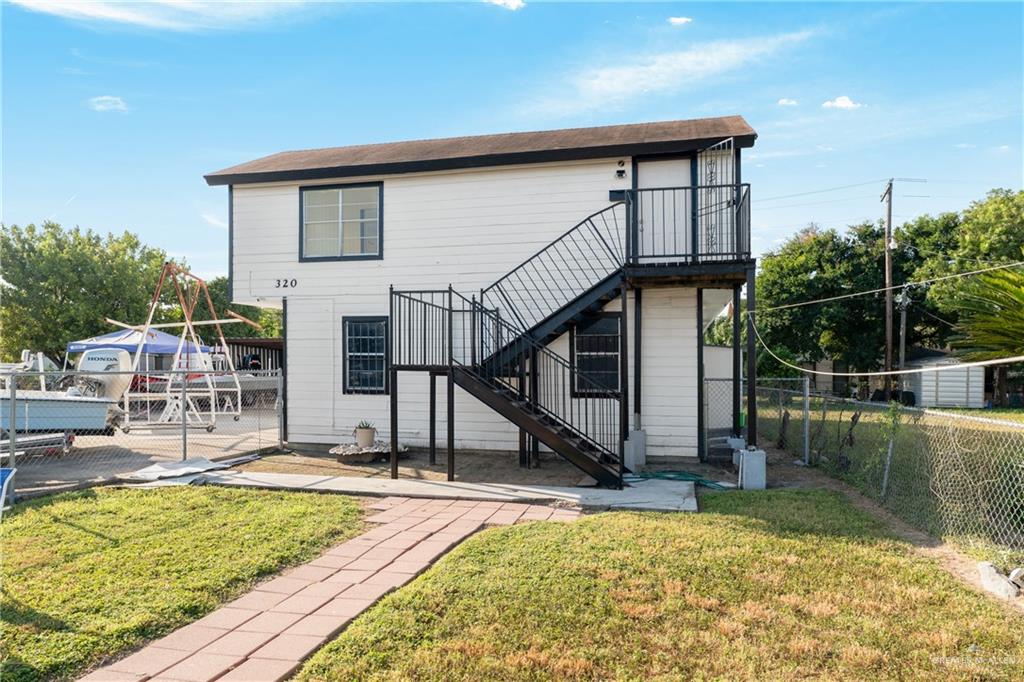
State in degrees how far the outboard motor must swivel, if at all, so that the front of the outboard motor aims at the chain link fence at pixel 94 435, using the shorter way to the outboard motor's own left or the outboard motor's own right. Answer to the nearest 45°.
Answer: approximately 90° to the outboard motor's own left

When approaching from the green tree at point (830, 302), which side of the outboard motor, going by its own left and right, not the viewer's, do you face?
back

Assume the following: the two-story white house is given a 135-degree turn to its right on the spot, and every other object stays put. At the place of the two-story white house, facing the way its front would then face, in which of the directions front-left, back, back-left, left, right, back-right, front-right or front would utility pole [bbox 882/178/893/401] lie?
right

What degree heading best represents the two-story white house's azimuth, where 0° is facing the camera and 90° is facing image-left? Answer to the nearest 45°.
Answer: approximately 0°

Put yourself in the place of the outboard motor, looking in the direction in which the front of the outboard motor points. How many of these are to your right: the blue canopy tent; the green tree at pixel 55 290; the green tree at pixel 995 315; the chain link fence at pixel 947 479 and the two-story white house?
2

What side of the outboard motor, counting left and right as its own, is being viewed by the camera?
left

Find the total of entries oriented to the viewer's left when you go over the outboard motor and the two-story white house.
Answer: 1

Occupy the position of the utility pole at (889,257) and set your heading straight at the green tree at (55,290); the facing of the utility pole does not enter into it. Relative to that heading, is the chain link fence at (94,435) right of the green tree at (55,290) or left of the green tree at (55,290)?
left

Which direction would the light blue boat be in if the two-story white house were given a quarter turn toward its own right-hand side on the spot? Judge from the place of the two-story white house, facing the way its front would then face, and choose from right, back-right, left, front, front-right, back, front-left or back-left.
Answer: front
